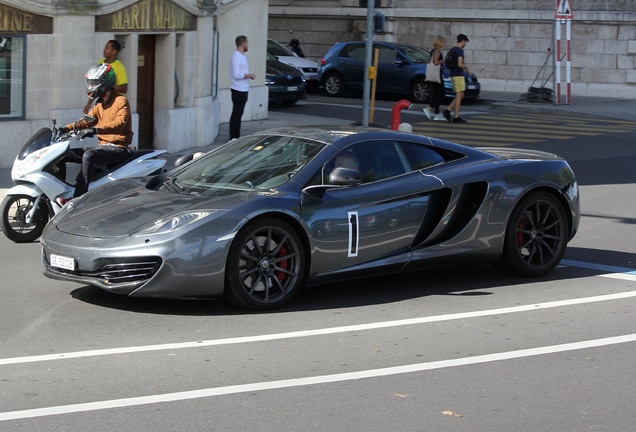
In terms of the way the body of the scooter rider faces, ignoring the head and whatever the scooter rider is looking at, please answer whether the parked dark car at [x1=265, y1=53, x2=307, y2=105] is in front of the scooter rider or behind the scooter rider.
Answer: behind

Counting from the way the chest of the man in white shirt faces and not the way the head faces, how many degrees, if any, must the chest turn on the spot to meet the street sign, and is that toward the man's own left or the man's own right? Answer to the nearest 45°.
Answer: approximately 45° to the man's own left

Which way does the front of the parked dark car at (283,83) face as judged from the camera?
facing the viewer and to the right of the viewer

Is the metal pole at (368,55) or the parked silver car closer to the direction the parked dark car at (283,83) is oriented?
the metal pole

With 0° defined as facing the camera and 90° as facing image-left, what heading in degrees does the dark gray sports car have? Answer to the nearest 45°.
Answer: approximately 45°

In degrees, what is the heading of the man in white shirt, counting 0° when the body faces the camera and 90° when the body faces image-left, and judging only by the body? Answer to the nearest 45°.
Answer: approximately 270°

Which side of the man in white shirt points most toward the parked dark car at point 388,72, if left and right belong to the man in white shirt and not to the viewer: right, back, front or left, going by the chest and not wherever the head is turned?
left

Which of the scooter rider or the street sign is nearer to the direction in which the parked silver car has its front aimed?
the street sign

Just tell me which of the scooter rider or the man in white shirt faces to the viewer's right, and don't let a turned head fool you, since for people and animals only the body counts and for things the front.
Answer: the man in white shirt

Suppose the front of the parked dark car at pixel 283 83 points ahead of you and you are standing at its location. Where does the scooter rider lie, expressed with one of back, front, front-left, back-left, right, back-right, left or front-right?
front-right
